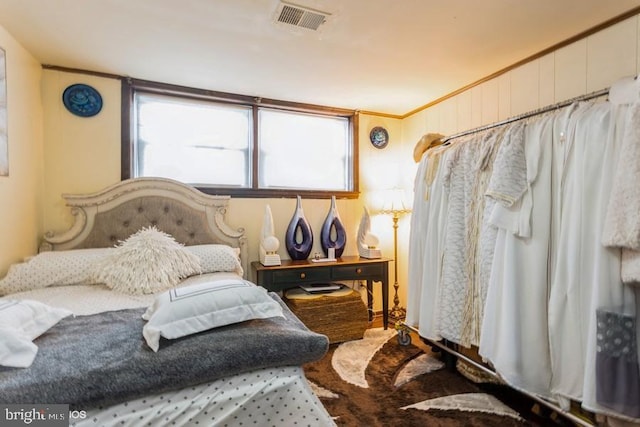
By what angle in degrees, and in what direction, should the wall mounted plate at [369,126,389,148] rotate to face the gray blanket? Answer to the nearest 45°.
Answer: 0° — it already faces it

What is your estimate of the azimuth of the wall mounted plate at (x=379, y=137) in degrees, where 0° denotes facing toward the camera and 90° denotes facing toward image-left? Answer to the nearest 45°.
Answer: approximately 0°

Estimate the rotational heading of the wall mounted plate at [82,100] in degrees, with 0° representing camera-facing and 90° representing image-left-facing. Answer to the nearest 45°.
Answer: approximately 0°

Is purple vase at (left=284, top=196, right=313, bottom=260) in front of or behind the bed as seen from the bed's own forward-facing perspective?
behind

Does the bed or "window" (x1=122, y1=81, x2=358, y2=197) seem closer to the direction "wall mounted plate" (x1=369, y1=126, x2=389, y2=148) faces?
the bed

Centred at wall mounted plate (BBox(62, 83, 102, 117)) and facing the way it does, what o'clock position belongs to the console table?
The console table is roughly at 10 o'clock from the wall mounted plate.

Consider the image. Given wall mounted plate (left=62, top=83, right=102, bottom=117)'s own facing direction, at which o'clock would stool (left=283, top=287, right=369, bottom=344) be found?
The stool is roughly at 10 o'clock from the wall mounted plate.

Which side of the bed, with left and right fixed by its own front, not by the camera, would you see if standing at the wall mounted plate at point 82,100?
back

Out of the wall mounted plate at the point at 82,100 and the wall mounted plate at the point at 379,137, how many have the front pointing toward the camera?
2
